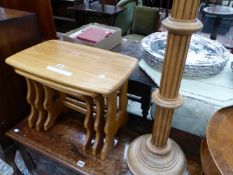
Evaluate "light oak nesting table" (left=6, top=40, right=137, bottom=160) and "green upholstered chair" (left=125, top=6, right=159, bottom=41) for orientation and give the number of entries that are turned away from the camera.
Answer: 0

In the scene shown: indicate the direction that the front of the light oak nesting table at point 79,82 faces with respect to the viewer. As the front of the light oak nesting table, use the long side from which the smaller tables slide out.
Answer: facing the viewer and to the left of the viewer

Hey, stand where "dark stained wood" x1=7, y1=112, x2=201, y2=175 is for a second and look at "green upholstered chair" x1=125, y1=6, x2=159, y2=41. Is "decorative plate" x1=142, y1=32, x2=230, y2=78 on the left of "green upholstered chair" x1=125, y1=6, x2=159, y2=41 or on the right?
right

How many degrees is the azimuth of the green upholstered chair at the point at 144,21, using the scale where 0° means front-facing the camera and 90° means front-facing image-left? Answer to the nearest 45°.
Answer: approximately 45°

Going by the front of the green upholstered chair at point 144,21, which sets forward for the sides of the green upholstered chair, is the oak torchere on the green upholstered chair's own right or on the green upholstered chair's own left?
on the green upholstered chair's own left

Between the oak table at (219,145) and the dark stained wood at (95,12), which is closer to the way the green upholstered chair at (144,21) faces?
the oak table

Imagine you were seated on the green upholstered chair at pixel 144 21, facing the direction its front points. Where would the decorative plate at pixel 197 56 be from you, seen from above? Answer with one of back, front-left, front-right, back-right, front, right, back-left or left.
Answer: front-left

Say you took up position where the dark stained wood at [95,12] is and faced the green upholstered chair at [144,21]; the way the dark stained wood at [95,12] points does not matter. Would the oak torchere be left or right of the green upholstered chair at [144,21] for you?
right

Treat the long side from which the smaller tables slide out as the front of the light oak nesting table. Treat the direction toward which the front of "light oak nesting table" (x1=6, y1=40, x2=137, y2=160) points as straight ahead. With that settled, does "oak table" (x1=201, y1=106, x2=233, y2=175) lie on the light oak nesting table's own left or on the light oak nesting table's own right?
on the light oak nesting table's own left

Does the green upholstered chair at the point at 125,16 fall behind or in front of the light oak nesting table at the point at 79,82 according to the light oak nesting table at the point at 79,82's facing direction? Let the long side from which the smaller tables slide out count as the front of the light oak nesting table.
behind

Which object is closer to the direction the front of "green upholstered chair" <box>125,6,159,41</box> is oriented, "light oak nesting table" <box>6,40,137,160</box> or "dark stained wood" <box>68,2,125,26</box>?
the light oak nesting table

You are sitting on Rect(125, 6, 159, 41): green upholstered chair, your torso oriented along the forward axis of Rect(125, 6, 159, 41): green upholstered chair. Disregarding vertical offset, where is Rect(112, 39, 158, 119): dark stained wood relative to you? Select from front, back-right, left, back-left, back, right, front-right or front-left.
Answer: front-left
